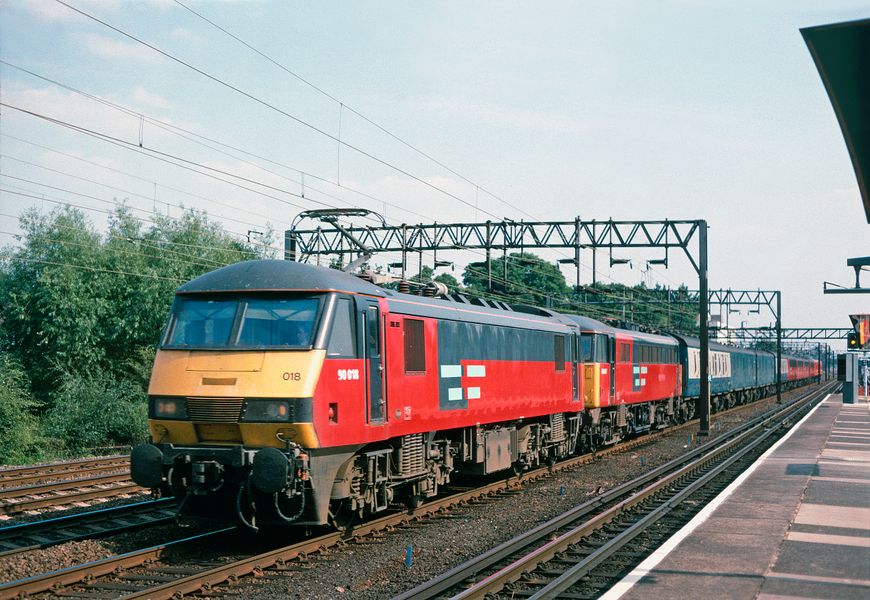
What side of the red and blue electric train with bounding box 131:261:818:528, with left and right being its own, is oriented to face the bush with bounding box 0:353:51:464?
right

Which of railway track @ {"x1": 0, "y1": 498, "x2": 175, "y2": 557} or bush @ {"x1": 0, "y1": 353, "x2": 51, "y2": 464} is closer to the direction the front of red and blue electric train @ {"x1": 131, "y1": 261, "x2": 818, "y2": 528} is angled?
the railway track

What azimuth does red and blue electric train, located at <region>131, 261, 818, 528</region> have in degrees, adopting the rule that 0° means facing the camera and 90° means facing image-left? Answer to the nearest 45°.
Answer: approximately 45°

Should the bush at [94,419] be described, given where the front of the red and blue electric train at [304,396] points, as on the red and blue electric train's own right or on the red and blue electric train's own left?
on the red and blue electric train's own right

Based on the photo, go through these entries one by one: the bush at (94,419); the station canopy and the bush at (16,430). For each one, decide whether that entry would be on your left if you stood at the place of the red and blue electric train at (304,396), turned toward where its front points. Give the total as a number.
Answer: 1

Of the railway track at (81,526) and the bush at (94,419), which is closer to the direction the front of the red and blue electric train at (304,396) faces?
the railway track

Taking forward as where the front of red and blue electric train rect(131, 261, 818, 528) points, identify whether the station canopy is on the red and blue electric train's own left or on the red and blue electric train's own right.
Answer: on the red and blue electric train's own left

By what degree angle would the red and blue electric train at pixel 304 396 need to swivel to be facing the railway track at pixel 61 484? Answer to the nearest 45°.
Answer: approximately 90° to its right
